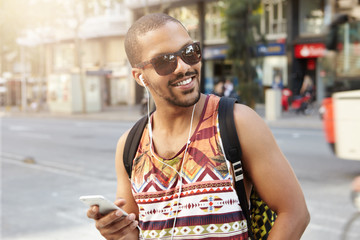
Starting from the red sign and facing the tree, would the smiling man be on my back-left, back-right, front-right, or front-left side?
front-left

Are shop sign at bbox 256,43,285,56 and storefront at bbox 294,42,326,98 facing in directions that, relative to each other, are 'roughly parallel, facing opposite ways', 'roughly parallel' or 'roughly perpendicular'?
roughly parallel

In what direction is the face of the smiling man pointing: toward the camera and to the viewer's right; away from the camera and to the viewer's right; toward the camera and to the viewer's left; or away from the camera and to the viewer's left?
toward the camera and to the viewer's right

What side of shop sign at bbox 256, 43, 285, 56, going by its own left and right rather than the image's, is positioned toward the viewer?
front

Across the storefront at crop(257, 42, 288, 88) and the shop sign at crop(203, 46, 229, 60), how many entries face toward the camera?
2

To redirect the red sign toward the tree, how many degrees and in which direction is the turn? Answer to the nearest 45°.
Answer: approximately 45° to its right

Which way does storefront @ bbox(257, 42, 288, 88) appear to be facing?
toward the camera

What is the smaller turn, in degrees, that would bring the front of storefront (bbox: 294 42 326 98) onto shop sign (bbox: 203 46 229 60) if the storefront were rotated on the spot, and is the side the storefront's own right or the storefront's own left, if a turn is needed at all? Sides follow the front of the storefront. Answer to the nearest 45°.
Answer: approximately 135° to the storefront's own right

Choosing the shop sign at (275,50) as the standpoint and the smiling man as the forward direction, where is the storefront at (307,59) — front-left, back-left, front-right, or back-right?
front-left

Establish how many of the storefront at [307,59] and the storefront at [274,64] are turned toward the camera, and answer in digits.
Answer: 2

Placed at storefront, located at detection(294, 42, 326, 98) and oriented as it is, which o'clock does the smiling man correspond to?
The smiling man is roughly at 12 o'clock from the storefront.

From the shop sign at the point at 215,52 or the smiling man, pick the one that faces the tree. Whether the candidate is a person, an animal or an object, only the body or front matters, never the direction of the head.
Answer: the shop sign

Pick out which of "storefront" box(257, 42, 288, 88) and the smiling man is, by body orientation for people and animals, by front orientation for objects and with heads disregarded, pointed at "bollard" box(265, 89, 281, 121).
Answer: the storefront

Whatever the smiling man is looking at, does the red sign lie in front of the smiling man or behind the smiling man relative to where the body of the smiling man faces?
behind

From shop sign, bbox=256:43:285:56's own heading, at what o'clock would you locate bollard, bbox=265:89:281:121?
The bollard is roughly at 12 o'clock from the shop sign.

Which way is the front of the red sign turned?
toward the camera
